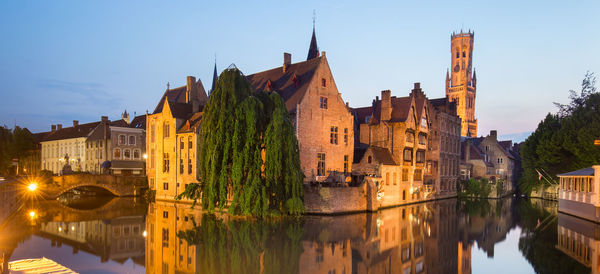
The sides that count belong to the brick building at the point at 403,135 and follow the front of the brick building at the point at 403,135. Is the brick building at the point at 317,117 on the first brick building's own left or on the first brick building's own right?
on the first brick building's own right

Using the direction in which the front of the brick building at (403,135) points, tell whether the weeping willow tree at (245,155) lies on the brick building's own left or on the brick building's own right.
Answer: on the brick building's own right

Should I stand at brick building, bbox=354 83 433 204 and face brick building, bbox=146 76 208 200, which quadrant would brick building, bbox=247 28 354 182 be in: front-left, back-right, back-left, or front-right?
front-left

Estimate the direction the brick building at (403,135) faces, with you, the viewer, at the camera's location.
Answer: facing the viewer and to the right of the viewer

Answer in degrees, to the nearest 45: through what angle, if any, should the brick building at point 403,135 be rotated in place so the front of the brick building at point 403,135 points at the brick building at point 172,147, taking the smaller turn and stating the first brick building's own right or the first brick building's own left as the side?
approximately 135° to the first brick building's own right

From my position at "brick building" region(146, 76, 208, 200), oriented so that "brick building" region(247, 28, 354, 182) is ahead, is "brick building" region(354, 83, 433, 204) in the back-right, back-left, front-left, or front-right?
front-left

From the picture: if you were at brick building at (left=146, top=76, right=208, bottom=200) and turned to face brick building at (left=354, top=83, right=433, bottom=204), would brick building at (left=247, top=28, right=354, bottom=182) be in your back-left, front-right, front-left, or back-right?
front-right
